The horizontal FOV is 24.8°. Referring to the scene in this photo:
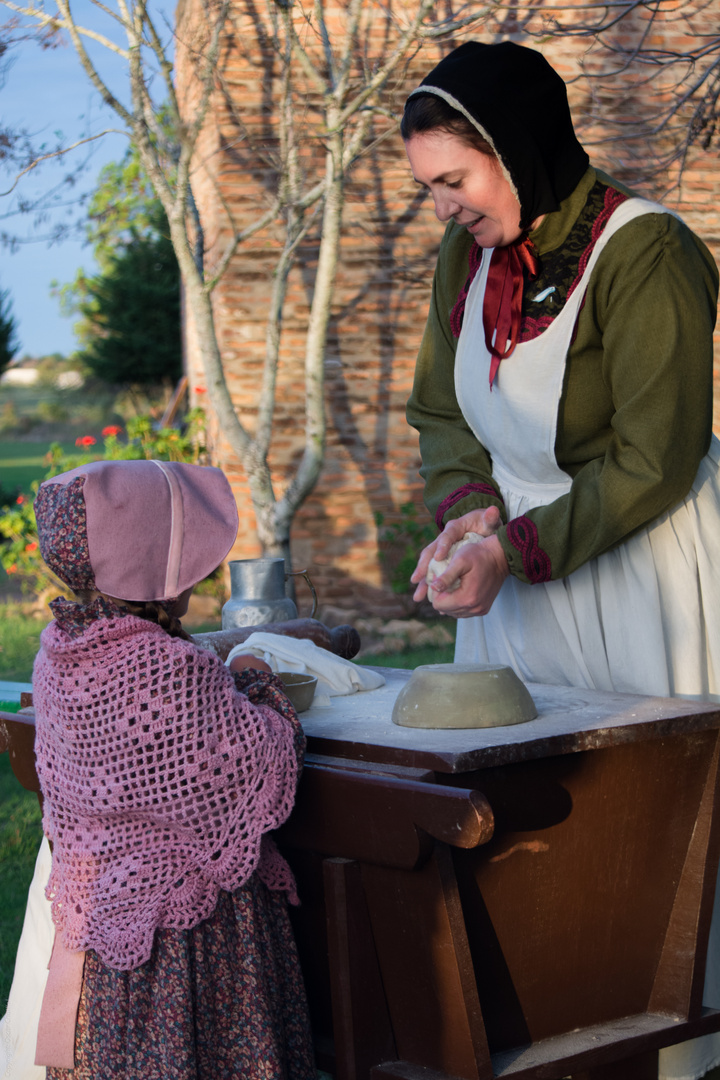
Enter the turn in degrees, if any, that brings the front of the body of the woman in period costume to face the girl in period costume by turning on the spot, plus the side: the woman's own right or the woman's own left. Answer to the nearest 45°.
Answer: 0° — they already face them

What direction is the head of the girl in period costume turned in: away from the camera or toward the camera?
away from the camera

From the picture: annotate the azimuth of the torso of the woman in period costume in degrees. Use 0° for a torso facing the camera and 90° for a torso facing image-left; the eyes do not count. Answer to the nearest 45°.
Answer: approximately 45°

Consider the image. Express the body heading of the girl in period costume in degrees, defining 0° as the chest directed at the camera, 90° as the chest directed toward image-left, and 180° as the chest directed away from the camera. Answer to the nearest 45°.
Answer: approximately 225°

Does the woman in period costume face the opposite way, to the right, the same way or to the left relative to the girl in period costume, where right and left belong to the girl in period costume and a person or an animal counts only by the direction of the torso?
the opposite way
